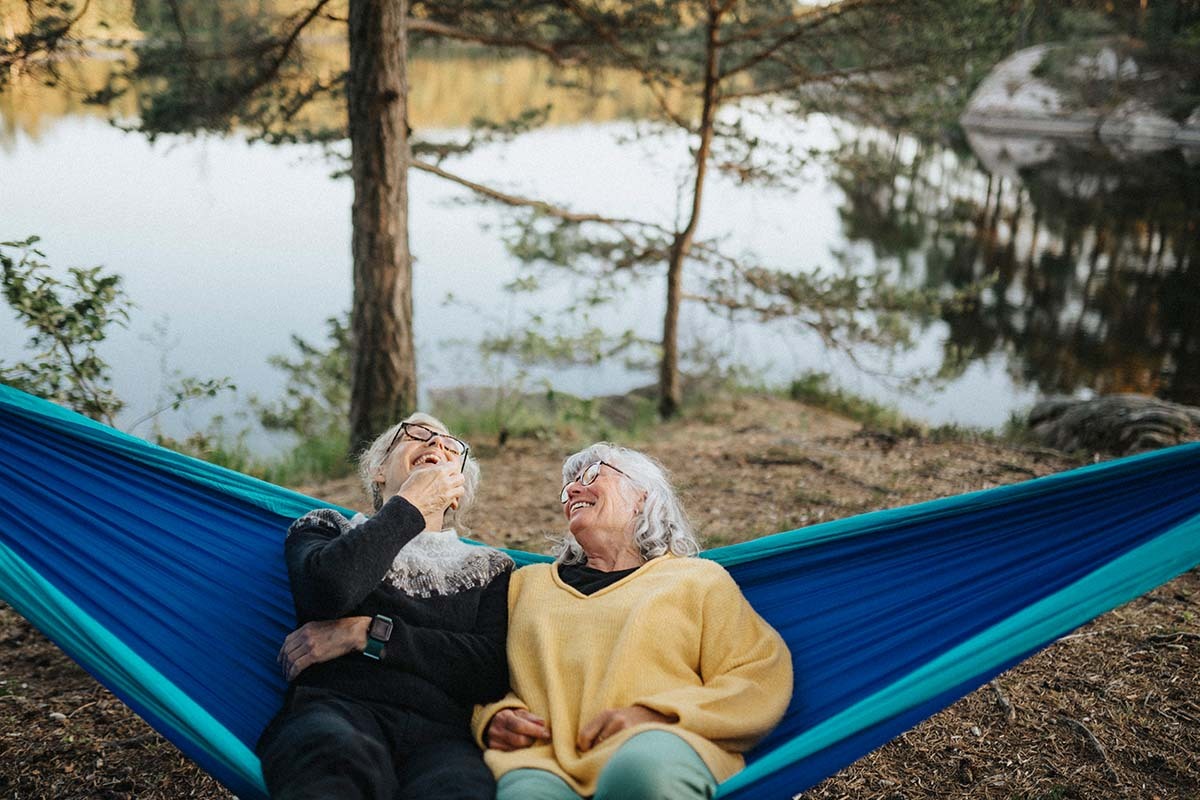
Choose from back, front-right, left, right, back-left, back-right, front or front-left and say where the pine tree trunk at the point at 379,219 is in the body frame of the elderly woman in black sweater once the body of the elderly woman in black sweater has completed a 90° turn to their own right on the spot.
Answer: right

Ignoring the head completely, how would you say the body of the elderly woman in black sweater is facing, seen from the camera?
toward the camera

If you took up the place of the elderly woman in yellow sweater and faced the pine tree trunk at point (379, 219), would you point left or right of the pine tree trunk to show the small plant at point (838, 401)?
right

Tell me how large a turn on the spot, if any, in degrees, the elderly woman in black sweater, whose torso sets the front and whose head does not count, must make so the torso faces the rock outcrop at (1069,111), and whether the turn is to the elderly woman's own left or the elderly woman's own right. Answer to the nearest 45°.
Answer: approximately 135° to the elderly woman's own left

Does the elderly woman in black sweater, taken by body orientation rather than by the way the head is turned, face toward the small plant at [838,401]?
no

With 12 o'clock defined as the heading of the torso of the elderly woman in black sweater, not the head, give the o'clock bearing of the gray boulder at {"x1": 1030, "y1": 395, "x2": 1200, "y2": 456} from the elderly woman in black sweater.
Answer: The gray boulder is roughly at 8 o'clock from the elderly woman in black sweater.

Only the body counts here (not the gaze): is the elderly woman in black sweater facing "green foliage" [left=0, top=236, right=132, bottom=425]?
no

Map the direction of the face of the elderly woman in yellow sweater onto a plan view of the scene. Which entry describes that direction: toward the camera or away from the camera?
toward the camera

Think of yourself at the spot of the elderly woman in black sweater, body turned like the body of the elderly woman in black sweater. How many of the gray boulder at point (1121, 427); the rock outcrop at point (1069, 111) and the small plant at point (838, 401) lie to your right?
0

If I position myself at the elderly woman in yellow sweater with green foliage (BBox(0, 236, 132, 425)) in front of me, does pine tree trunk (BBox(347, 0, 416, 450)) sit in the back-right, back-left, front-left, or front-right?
front-right

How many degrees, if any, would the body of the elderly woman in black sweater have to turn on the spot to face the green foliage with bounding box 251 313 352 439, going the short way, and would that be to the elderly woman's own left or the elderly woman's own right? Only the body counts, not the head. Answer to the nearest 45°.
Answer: approximately 180°

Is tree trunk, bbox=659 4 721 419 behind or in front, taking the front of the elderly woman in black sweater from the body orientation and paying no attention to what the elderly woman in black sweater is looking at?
behind
